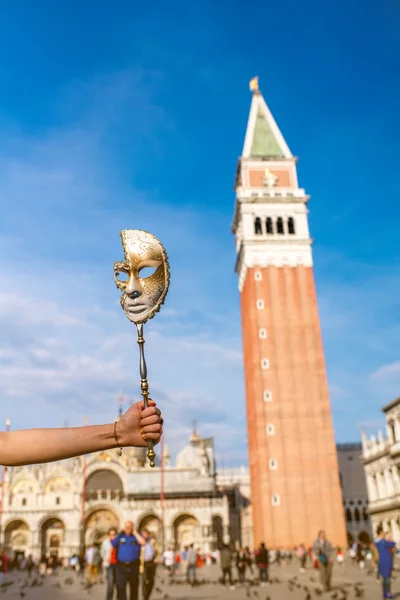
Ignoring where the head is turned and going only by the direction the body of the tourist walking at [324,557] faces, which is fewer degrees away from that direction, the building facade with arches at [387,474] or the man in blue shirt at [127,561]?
the man in blue shirt

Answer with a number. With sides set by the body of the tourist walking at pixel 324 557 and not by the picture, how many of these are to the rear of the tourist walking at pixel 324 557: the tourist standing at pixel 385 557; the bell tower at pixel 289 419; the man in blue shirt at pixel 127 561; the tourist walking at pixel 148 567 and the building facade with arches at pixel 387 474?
2

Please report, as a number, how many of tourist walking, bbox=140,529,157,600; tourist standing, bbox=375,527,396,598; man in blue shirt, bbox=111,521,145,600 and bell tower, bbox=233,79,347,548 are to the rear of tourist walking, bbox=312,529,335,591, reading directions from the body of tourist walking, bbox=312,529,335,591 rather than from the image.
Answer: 1

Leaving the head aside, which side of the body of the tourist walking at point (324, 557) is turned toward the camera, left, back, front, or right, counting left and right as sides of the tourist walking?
front

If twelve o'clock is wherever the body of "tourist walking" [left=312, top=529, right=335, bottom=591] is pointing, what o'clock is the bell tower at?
The bell tower is roughly at 6 o'clock from the tourist walking.

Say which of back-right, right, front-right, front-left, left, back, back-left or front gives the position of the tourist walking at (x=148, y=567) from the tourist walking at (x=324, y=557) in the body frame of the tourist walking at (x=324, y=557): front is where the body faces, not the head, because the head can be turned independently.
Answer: front-right

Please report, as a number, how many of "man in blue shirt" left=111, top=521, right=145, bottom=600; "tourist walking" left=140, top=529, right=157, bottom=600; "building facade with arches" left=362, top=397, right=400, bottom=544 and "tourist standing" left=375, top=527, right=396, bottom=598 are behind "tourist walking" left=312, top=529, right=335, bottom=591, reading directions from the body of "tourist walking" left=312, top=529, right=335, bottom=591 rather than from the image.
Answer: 1

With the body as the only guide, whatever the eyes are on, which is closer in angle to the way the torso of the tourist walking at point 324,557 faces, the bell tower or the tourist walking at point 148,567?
the tourist walking

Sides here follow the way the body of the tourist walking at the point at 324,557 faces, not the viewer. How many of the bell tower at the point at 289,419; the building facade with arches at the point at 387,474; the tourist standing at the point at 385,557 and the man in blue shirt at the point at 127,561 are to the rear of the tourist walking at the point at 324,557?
2

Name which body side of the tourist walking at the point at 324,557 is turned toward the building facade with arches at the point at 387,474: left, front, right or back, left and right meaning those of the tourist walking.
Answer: back

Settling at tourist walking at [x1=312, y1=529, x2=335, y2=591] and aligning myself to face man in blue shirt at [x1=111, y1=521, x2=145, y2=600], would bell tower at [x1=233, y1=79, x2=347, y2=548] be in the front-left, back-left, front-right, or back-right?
back-right

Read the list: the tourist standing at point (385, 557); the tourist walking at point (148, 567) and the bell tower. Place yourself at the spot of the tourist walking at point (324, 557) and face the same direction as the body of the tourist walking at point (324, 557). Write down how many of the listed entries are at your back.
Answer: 1

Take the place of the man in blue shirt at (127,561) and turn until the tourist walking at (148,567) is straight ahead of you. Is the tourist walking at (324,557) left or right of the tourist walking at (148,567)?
right
